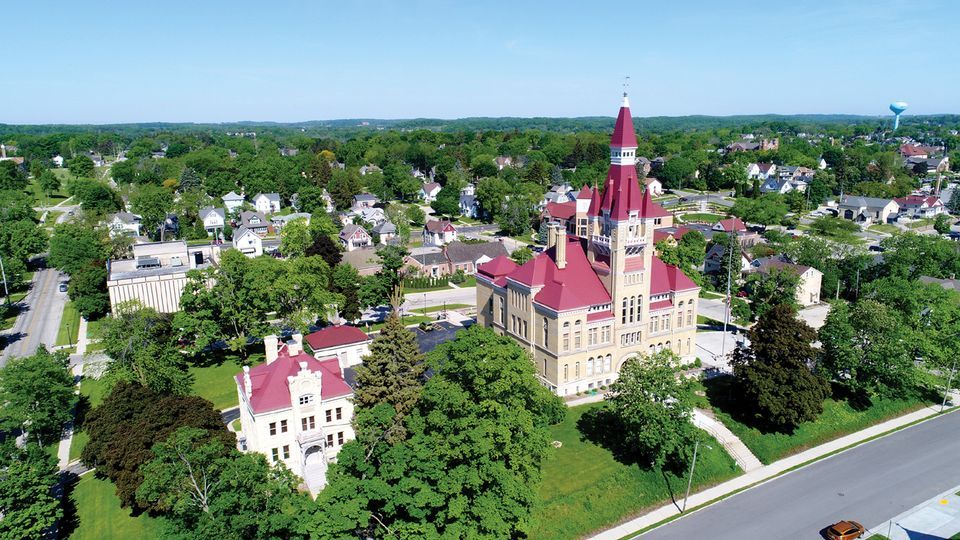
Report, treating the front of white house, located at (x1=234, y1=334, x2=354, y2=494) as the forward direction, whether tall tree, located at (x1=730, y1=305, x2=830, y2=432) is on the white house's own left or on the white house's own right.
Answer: on the white house's own left

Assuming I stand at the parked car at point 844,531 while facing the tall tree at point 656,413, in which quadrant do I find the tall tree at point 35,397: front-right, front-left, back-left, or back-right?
front-left

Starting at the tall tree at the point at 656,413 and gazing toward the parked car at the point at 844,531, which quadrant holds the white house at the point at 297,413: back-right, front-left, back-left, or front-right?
back-right

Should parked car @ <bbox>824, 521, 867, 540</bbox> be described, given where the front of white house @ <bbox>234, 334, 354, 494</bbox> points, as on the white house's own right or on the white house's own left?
on the white house's own left

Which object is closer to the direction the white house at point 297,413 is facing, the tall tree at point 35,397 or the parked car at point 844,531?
the parked car

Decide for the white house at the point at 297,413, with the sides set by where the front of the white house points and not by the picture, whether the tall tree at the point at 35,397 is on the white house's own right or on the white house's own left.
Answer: on the white house's own right

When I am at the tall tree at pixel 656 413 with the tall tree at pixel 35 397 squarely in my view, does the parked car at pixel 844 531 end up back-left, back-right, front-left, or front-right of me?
back-left

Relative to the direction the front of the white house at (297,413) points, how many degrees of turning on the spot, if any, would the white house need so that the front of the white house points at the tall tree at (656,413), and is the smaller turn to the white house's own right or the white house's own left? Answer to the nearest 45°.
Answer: approximately 90° to the white house's own left

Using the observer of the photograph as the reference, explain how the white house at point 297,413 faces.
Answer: facing the viewer

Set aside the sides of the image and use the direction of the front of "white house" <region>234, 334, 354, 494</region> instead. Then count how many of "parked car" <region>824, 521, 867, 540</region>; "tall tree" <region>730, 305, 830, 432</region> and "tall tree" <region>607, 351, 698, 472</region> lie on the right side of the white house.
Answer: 0
